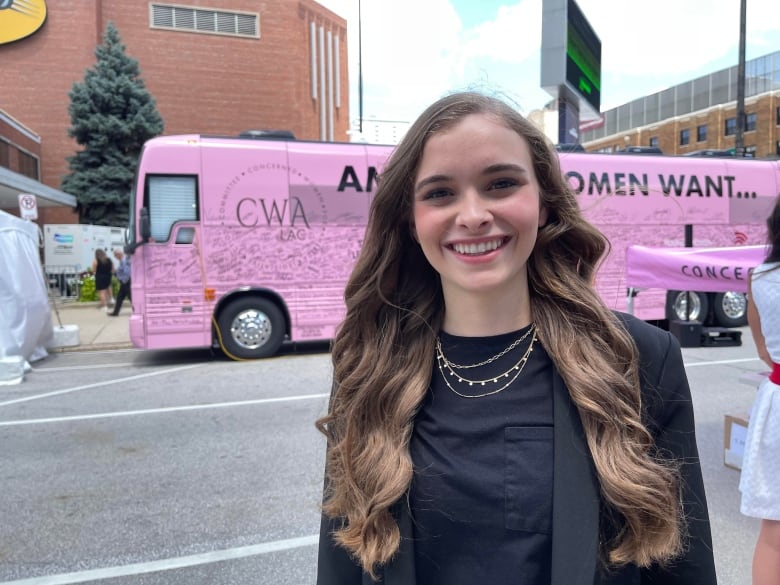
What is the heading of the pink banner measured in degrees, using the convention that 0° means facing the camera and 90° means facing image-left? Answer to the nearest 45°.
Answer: approximately 0°

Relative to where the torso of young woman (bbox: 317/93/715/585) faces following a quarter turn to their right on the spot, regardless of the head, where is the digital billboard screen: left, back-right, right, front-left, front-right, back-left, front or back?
right

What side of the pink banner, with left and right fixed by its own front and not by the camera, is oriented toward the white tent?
right

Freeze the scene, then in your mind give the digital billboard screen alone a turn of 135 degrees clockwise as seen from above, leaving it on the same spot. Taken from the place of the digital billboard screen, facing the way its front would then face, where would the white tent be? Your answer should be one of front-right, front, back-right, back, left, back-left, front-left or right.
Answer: front-left

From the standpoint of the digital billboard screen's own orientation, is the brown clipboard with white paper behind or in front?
in front

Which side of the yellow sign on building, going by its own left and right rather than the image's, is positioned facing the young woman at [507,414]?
front

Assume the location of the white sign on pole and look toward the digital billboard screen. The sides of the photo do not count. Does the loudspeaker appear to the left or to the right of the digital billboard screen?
right

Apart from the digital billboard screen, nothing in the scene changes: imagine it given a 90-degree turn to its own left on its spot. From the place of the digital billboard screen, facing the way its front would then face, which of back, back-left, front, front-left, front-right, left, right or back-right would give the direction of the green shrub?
back-left

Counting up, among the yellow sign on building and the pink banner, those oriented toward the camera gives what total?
2

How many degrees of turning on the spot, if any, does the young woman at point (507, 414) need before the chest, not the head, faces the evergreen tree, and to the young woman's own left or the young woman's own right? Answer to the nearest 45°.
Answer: approximately 135° to the young woman's own right

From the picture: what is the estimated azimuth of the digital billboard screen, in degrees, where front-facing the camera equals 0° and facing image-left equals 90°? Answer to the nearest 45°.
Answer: approximately 315°

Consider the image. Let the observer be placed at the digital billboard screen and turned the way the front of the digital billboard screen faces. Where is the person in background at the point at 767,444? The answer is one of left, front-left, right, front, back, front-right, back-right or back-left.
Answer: front-right
